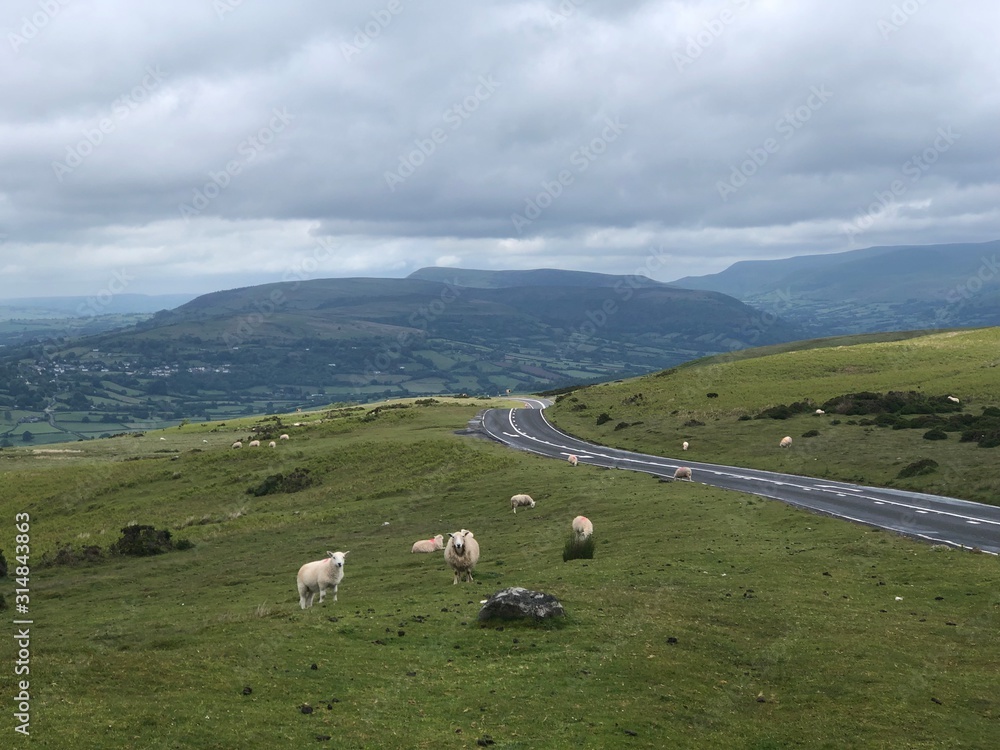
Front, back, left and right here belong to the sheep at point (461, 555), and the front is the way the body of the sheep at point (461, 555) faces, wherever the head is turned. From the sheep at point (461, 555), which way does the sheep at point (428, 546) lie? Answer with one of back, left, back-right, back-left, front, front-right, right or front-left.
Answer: back

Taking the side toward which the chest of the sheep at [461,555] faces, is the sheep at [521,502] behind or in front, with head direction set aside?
behind

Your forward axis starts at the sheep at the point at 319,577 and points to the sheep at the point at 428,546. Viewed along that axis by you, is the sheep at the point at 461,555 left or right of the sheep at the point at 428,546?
right

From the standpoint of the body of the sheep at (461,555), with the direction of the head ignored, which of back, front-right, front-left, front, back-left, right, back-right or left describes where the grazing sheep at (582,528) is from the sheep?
back-left

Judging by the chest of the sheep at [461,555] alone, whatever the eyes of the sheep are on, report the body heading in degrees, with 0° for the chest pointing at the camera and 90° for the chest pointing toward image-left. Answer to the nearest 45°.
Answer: approximately 0°

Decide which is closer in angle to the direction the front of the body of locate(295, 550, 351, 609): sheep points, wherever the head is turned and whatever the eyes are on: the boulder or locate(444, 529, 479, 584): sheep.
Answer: the boulder

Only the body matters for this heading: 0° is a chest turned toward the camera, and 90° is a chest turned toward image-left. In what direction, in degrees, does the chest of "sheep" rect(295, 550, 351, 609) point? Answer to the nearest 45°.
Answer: approximately 315°

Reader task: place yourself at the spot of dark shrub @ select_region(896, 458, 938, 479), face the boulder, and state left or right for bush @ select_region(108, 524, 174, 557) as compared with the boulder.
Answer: right
